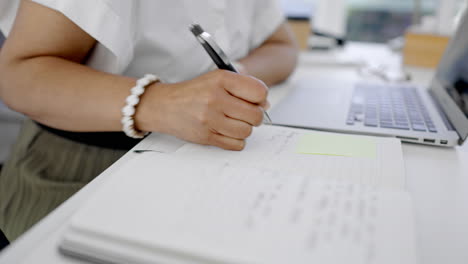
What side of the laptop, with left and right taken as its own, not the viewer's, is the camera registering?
left
